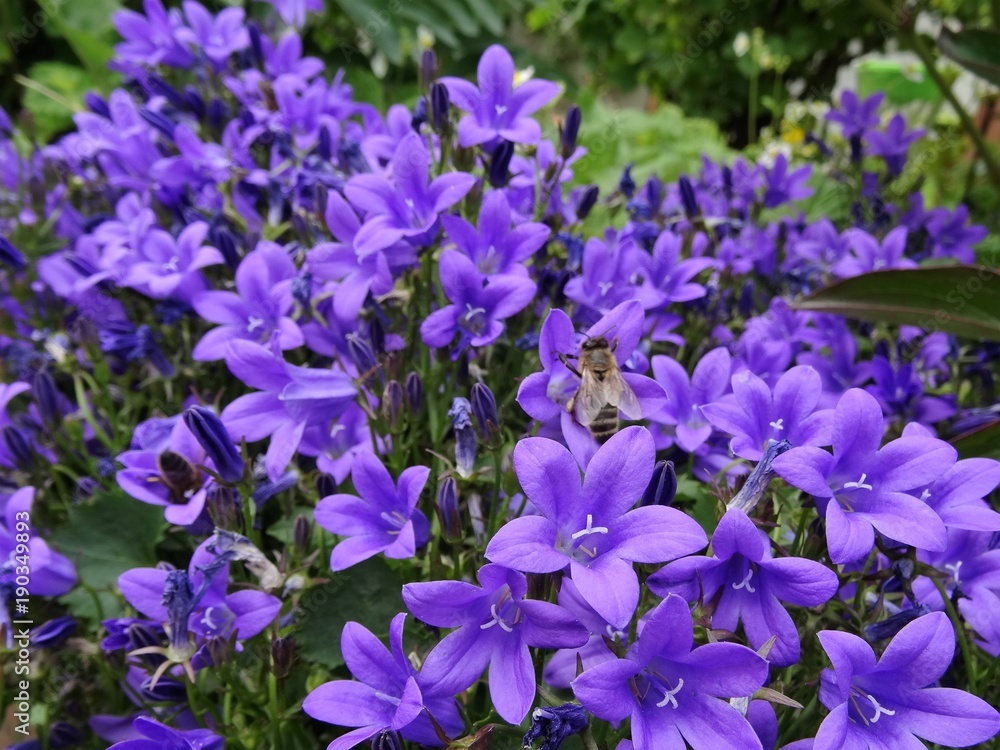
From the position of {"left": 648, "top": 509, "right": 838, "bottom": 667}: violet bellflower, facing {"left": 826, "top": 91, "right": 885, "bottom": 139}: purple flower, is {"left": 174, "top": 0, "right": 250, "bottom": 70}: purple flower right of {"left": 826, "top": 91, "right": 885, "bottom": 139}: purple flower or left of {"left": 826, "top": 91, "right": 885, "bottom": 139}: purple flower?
left

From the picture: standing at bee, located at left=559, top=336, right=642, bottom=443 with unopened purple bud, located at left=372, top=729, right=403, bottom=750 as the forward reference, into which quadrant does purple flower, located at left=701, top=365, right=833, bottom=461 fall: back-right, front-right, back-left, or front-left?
back-left

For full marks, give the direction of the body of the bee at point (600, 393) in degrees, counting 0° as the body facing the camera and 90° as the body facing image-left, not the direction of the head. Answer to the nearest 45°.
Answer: approximately 180°
